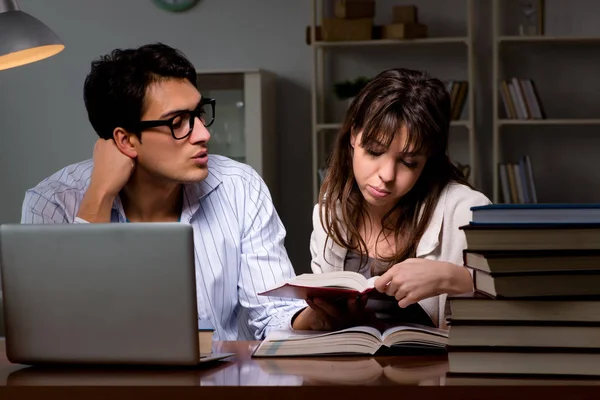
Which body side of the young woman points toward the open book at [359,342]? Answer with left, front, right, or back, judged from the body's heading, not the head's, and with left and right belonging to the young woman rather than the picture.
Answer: front

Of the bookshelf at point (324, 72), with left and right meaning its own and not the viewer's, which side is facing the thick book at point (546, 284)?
front

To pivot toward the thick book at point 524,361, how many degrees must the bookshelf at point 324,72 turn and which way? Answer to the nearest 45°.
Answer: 0° — it already faces it

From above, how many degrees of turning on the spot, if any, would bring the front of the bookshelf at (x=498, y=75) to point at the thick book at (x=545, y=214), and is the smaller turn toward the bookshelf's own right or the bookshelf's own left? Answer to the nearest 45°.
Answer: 0° — it already faces it

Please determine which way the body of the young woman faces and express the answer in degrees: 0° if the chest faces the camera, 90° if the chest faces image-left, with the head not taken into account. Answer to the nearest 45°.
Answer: approximately 0°

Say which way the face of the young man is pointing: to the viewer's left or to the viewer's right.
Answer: to the viewer's right

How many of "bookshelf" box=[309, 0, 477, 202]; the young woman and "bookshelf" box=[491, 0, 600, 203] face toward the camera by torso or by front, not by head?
3

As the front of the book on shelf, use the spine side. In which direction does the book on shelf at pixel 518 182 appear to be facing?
toward the camera

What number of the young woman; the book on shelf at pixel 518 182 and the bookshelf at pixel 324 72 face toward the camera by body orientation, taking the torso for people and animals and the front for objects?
3

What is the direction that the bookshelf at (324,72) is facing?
toward the camera

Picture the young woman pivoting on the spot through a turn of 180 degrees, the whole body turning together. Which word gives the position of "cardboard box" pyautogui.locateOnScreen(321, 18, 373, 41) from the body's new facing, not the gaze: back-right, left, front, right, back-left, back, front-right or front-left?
front
